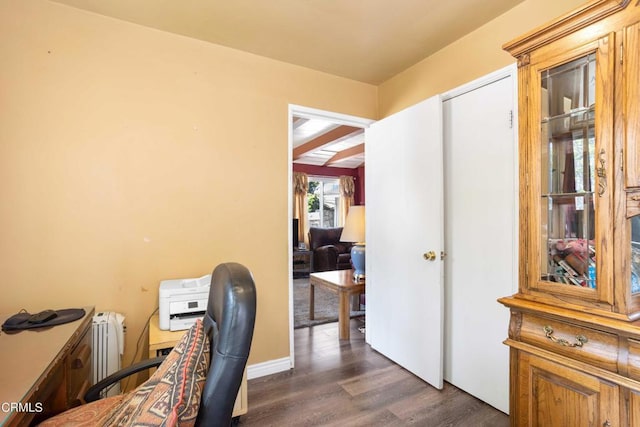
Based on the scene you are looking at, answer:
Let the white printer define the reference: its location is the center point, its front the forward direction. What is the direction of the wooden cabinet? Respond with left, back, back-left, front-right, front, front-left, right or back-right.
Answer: front-left

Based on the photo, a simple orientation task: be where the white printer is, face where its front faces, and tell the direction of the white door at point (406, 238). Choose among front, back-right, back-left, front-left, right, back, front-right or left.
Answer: left

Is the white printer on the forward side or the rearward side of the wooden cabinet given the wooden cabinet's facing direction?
on the forward side

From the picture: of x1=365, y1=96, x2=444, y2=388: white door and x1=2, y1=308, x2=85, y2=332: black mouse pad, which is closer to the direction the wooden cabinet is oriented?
the black mouse pad

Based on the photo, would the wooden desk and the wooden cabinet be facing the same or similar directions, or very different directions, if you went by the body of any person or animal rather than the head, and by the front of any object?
very different directions

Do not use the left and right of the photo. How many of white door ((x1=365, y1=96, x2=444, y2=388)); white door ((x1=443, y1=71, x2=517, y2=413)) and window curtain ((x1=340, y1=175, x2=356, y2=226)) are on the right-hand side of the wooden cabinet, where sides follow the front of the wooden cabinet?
3

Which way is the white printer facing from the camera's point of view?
toward the camera

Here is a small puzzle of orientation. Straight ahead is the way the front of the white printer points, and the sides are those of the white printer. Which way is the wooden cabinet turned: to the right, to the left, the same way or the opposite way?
to the right

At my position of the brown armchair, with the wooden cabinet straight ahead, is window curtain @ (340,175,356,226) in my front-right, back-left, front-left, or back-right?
back-left

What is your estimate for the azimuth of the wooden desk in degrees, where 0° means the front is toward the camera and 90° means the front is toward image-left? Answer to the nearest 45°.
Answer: approximately 315°

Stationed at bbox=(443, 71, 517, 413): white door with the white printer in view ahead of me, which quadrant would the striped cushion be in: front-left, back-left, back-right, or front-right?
front-left

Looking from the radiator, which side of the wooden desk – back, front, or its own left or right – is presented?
left

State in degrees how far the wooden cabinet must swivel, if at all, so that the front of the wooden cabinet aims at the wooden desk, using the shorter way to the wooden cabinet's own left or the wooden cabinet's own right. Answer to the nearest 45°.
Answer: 0° — it already faces it

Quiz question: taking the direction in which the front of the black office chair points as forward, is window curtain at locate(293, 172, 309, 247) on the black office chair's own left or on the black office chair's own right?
on the black office chair's own right

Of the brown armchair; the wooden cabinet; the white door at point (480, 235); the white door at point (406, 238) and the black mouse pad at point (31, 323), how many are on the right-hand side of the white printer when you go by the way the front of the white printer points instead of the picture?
1

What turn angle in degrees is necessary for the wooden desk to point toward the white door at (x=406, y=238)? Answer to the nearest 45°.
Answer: approximately 45° to its left

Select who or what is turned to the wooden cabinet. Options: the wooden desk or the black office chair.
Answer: the wooden desk

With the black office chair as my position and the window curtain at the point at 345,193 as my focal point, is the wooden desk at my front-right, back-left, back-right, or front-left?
front-left
